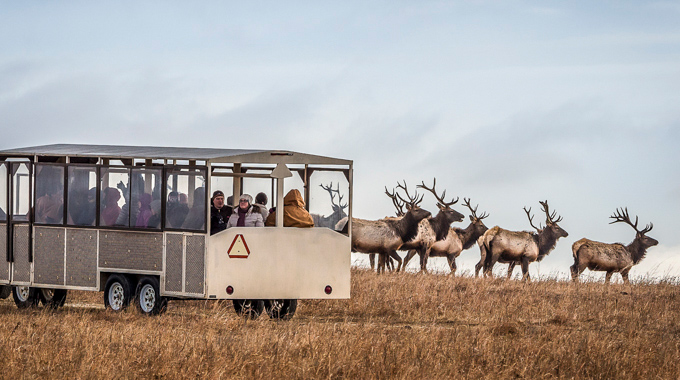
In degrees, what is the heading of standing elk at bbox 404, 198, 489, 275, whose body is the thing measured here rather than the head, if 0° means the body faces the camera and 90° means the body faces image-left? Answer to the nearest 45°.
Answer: approximately 270°

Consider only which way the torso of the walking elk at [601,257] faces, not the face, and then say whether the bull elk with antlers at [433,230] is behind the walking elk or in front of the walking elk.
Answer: behind

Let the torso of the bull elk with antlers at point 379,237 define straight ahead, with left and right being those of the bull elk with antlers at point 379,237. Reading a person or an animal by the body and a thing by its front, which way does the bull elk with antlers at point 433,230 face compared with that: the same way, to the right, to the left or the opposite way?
the same way

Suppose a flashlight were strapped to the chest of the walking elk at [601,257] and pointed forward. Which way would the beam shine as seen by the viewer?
to the viewer's right

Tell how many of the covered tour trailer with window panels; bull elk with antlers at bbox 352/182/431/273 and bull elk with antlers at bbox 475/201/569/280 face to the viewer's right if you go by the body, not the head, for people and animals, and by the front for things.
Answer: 2

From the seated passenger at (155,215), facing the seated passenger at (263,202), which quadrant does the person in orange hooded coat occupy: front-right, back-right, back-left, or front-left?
front-right

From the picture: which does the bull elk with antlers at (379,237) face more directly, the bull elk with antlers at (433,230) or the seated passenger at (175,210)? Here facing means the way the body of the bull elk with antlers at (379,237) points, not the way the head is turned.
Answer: the bull elk with antlers

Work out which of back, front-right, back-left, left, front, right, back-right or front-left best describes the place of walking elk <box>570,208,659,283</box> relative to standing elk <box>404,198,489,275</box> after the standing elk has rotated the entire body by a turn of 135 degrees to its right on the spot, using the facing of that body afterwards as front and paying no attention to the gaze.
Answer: left

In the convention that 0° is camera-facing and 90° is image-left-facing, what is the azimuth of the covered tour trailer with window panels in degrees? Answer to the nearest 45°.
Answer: approximately 135°

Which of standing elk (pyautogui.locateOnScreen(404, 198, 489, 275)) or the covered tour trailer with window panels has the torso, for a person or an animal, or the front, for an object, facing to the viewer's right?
the standing elk

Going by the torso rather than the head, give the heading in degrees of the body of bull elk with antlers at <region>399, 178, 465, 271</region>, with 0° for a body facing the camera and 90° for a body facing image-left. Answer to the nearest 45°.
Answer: approximately 270°

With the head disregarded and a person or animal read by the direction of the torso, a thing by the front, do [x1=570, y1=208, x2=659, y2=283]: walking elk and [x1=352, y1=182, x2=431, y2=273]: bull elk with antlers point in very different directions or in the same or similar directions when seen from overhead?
same or similar directions

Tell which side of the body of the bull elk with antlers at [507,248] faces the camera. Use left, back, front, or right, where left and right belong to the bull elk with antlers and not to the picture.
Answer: right

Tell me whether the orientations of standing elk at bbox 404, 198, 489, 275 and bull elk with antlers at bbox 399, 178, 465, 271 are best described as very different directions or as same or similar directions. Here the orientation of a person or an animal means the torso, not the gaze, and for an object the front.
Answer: same or similar directions

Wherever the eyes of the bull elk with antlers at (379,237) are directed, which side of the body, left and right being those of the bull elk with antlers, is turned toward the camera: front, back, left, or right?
right

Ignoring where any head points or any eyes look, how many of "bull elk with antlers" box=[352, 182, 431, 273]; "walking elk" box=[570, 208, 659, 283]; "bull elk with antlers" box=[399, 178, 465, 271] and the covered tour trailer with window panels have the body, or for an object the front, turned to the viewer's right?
3
